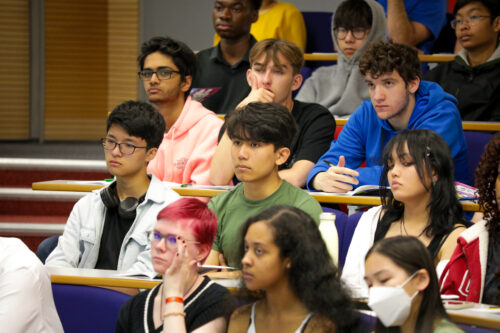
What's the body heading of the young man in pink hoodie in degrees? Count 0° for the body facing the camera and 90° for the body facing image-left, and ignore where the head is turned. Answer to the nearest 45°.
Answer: approximately 45°

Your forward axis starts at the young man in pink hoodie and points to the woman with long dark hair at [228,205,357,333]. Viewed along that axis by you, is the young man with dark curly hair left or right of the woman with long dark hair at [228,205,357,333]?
left

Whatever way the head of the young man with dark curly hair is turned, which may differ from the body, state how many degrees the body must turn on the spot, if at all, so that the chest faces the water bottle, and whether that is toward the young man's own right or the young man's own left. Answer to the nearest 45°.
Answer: approximately 45° to the young man's own left

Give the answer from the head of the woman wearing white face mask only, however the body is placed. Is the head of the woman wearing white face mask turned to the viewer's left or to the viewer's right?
to the viewer's left

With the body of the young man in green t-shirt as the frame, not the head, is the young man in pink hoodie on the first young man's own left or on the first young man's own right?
on the first young man's own right

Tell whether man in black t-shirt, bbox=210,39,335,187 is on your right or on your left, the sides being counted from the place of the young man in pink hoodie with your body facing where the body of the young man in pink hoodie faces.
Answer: on your left

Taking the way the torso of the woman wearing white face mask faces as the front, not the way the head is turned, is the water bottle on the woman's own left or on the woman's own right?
on the woman's own right
